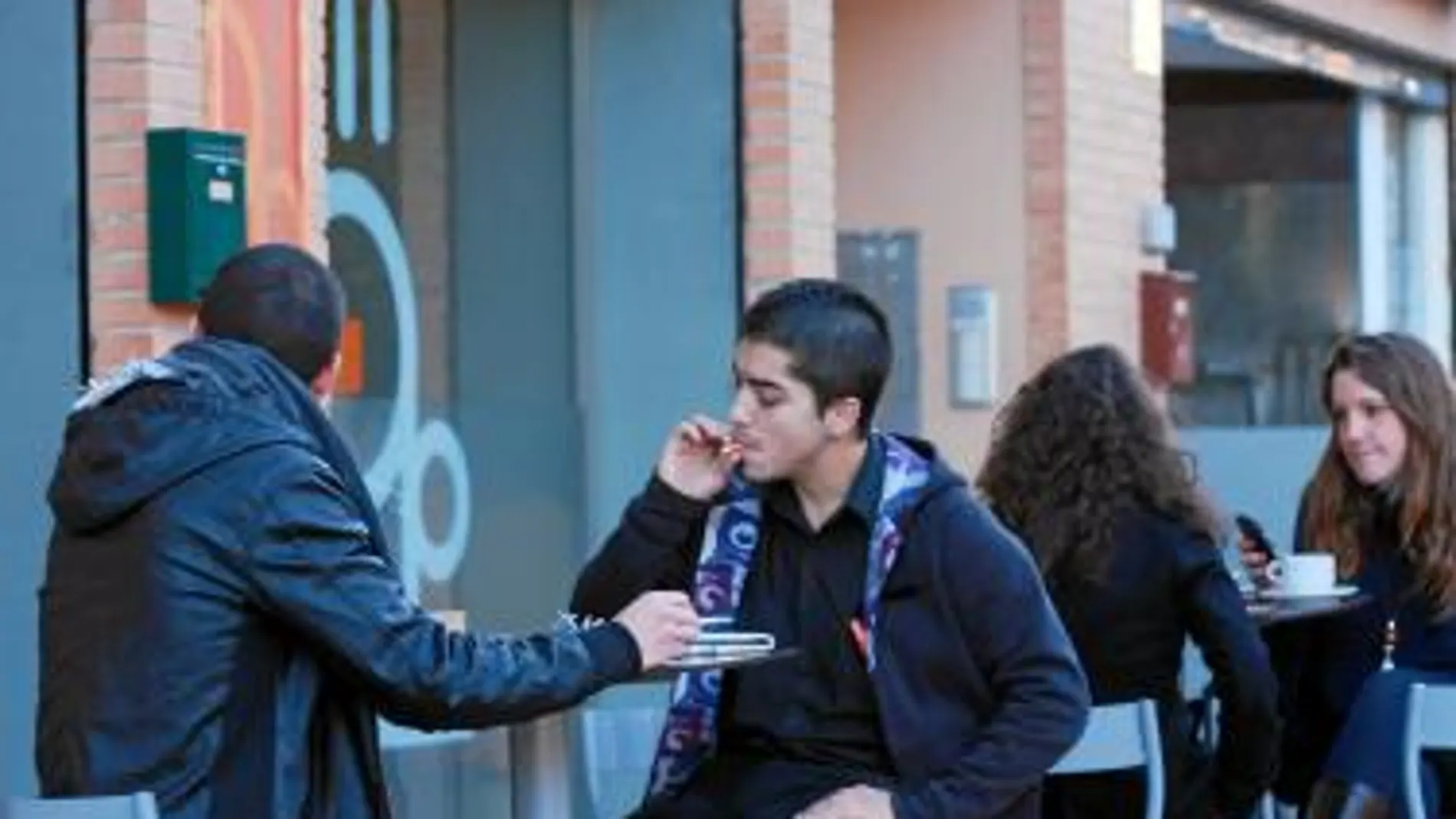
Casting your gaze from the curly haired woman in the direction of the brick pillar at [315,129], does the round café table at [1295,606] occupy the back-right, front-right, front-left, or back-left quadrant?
back-right

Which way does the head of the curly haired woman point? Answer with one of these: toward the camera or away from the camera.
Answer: away from the camera

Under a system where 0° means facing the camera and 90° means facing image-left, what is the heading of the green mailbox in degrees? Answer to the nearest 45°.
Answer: approximately 315°

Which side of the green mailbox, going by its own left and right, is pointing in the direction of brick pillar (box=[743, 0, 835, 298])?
left

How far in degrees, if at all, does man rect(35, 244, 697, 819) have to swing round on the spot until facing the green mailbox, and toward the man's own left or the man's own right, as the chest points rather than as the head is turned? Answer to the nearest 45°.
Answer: approximately 45° to the man's own left

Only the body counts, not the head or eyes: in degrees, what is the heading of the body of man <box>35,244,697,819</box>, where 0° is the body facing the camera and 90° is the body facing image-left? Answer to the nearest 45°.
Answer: approximately 225°

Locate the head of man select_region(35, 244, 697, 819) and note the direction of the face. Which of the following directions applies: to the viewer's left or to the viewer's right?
to the viewer's right
